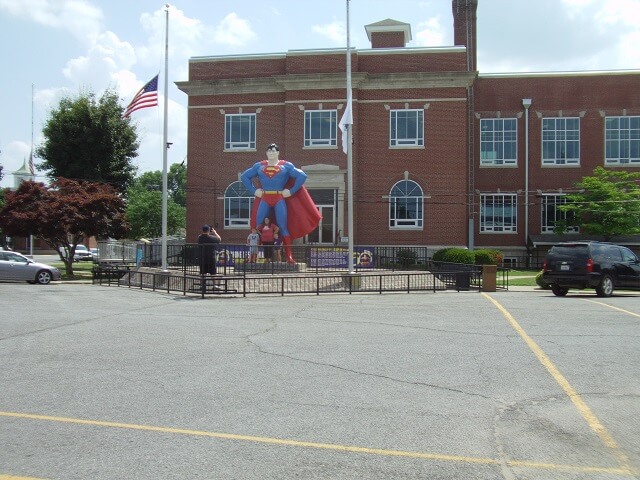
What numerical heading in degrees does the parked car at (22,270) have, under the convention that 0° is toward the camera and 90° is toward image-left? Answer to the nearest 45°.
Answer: approximately 270°

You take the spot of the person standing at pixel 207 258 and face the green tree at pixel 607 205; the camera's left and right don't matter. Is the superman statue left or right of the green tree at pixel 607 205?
left

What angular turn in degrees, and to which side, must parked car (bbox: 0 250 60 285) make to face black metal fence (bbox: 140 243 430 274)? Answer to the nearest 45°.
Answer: approximately 45° to its right

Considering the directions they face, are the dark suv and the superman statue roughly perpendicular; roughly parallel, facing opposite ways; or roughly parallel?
roughly perpendicular

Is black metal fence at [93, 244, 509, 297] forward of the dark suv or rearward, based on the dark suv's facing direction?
rearward

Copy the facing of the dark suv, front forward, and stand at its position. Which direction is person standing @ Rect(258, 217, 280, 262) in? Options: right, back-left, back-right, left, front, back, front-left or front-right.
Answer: back-left

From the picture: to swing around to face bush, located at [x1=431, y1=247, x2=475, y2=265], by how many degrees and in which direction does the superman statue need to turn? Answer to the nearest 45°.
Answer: approximately 90° to its left

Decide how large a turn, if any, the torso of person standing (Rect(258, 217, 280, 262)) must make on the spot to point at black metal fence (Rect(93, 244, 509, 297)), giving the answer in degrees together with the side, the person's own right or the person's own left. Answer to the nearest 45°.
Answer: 0° — they already face it
